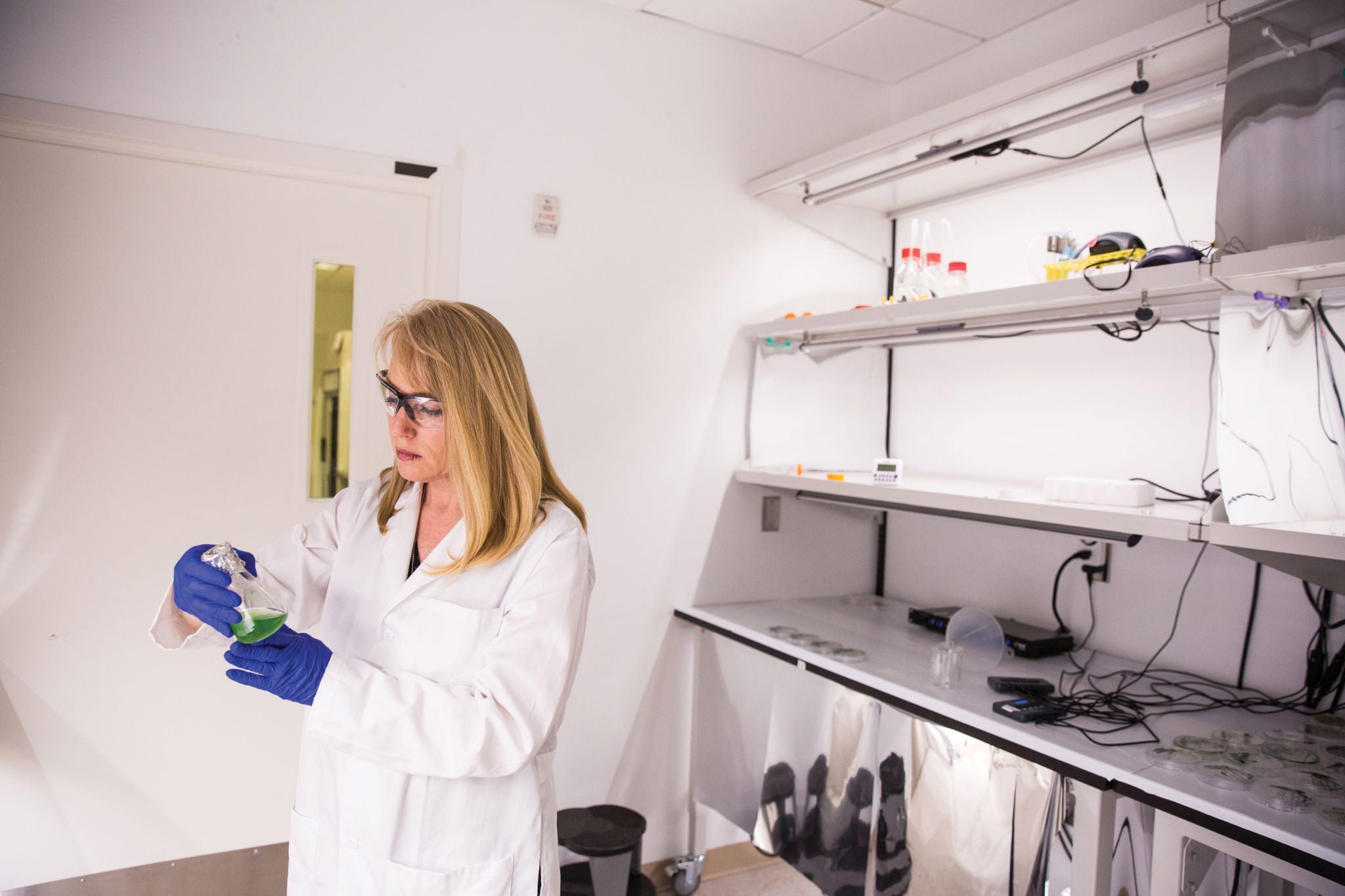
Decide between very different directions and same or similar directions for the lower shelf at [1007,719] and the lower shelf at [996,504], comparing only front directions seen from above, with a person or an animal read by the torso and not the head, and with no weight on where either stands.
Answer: same or similar directions

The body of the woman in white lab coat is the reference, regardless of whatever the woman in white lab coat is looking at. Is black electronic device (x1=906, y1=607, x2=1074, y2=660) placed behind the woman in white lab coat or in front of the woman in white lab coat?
behind

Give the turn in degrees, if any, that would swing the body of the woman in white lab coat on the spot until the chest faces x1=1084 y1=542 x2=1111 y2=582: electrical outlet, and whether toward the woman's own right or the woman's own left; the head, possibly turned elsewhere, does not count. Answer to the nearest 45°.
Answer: approximately 135° to the woman's own left

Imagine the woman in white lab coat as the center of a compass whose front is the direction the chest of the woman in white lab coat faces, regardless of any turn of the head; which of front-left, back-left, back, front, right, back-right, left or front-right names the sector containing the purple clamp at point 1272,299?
back-left

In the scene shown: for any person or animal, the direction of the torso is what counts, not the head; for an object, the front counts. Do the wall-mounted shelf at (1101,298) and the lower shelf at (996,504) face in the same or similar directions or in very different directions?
same or similar directions

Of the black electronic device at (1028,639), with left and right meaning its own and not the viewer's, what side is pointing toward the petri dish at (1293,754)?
left

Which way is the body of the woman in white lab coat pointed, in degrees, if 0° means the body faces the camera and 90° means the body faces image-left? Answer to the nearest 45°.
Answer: approximately 45°

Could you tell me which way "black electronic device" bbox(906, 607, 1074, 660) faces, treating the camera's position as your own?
facing the viewer and to the left of the viewer

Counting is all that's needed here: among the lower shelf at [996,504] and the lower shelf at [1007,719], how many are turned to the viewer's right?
0

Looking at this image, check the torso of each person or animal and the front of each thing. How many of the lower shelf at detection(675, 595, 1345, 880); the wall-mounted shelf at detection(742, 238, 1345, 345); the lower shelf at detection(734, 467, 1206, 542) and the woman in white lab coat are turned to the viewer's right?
0
